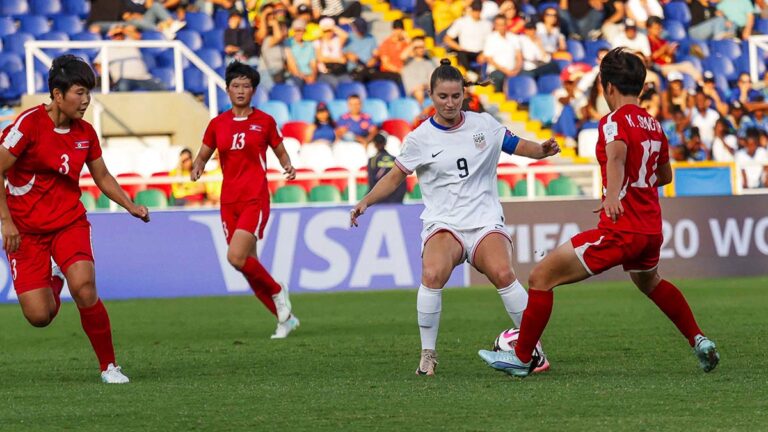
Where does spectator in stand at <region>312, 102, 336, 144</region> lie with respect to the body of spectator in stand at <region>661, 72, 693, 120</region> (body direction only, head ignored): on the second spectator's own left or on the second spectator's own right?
on the second spectator's own right

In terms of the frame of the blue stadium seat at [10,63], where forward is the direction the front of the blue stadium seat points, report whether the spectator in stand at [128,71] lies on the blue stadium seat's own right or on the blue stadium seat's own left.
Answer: on the blue stadium seat's own left

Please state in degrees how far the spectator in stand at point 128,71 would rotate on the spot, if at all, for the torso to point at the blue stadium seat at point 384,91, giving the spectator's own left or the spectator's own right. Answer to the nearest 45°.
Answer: approximately 90° to the spectator's own left

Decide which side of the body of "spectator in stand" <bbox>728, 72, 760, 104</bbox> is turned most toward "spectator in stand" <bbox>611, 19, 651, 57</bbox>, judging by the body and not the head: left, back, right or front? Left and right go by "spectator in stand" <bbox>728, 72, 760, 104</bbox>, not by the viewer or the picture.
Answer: right

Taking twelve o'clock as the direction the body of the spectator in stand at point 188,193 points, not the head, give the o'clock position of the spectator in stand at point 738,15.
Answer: the spectator in stand at point 738,15 is roughly at 8 o'clock from the spectator in stand at point 188,193.

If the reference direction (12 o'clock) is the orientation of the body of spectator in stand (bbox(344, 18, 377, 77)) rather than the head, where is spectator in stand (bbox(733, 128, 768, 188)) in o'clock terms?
spectator in stand (bbox(733, 128, 768, 188)) is roughly at 10 o'clock from spectator in stand (bbox(344, 18, 377, 77)).

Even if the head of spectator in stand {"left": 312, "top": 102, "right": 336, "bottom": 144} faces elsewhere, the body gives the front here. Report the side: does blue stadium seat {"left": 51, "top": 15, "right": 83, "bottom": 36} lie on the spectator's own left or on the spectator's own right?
on the spectator's own right
